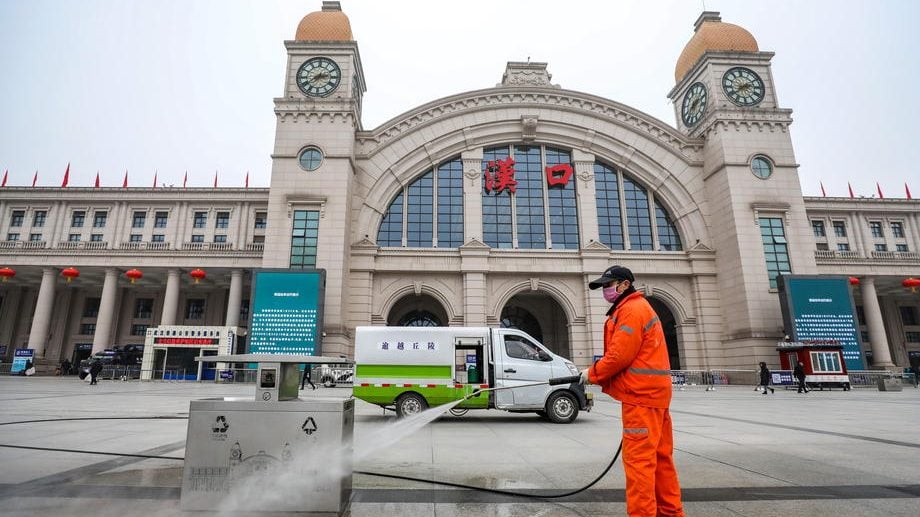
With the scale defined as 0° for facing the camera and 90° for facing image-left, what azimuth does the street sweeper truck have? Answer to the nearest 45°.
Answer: approximately 270°

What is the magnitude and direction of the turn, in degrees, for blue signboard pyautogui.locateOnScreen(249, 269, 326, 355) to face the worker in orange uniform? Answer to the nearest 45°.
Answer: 0° — it already faces them

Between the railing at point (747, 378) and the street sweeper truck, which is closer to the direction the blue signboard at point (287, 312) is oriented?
the street sweeper truck

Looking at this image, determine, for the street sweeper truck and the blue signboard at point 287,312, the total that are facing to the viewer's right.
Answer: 1

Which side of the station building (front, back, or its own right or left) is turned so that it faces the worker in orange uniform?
front

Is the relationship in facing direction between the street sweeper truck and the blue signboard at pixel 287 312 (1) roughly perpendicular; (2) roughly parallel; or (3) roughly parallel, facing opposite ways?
roughly perpendicular

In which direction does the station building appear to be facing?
toward the camera

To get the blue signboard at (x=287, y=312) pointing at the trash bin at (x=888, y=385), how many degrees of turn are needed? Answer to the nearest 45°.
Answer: approximately 45° to its left

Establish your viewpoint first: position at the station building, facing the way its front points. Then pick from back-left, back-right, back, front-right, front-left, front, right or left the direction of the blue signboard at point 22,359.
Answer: right

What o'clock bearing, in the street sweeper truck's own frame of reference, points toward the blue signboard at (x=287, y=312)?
The blue signboard is roughly at 8 o'clock from the street sweeper truck.

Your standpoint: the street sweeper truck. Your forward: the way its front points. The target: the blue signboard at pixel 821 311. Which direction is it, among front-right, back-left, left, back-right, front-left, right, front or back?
front-left

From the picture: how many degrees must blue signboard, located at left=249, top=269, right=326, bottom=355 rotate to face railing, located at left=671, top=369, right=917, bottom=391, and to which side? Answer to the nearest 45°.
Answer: approximately 90° to its left

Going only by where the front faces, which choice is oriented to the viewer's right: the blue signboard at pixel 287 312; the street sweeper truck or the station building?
the street sweeper truck

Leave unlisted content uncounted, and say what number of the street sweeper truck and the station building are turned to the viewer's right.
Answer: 1

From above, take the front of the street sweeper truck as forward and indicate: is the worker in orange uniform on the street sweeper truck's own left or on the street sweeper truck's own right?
on the street sweeper truck's own right

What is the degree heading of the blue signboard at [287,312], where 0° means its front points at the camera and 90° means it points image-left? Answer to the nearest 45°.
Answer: approximately 0°

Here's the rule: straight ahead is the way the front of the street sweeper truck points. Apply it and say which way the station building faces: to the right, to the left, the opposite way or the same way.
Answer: to the right
